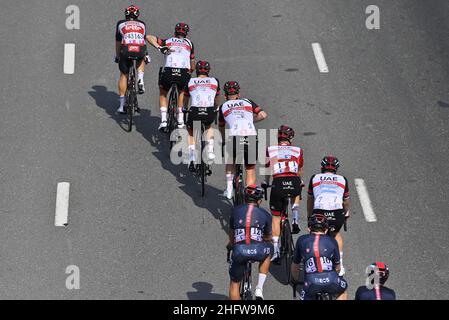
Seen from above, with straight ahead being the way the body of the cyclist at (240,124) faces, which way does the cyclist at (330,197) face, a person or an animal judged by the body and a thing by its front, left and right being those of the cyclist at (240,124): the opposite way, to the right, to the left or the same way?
the same way

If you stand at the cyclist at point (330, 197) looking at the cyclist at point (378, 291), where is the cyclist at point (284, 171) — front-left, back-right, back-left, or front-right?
back-right

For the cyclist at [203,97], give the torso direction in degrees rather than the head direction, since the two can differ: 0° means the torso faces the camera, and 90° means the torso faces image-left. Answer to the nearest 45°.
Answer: approximately 180°

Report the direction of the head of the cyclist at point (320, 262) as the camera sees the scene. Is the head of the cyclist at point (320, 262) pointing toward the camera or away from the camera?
away from the camera

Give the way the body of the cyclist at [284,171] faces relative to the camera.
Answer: away from the camera

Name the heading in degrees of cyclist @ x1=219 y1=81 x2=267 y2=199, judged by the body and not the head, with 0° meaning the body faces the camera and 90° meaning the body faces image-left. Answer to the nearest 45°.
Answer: approximately 180°

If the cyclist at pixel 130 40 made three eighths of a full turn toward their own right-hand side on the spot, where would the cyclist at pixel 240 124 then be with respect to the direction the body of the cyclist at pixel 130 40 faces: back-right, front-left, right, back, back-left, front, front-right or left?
front

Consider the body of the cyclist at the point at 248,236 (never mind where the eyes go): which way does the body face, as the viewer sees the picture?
away from the camera

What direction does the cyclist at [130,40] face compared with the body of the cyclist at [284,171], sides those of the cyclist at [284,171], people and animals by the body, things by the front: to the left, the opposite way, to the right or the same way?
the same way

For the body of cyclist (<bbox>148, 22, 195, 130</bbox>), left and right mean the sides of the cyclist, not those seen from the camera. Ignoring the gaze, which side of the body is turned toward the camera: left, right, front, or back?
back

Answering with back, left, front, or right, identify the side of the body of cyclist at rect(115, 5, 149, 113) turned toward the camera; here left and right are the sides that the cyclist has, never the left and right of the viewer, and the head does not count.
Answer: back

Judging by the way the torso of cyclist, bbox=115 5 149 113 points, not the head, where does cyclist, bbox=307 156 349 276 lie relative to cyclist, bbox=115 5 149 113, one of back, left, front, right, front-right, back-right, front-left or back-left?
back-right

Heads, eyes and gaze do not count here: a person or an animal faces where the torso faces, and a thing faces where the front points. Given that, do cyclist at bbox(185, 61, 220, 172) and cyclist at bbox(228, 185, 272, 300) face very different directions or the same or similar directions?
same or similar directions

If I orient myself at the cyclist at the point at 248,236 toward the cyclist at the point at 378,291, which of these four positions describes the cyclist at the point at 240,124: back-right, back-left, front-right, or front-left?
back-left

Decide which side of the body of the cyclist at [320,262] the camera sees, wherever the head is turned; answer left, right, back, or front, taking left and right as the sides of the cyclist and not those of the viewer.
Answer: back

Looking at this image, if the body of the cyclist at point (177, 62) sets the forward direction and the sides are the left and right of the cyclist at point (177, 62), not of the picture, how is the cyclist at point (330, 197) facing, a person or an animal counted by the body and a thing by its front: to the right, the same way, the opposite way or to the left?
the same way

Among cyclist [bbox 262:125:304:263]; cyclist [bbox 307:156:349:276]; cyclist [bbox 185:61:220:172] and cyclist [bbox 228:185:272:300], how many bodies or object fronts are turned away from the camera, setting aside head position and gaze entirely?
4
